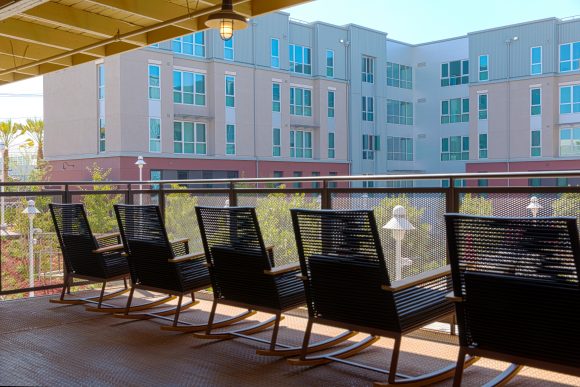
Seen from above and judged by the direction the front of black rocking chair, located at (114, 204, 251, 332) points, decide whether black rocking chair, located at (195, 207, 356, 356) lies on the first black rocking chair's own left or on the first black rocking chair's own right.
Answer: on the first black rocking chair's own right

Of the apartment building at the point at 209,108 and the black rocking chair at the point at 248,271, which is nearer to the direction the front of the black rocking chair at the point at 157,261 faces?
the apartment building

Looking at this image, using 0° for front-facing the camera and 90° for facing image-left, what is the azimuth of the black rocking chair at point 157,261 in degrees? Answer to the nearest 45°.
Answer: approximately 225°

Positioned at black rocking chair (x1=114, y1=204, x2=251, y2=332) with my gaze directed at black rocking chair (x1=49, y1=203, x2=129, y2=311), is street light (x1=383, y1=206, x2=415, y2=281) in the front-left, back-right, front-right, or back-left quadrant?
back-right

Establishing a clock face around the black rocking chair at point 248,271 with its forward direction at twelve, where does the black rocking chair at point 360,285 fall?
the black rocking chair at point 360,285 is roughly at 3 o'clock from the black rocking chair at point 248,271.

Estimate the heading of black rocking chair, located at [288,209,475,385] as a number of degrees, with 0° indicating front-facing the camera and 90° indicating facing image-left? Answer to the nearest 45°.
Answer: approximately 225°

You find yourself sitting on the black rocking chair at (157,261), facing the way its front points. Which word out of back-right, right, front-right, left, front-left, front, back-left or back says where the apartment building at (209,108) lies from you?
front-left

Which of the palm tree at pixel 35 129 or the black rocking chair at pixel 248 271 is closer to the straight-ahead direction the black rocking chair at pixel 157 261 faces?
the palm tree

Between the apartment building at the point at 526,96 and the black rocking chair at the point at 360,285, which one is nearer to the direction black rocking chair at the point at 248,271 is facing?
the apartment building

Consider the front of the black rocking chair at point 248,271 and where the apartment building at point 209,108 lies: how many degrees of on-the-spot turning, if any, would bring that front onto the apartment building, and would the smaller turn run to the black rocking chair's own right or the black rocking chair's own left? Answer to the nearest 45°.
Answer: approximately 45° to the black rocking chair's own left

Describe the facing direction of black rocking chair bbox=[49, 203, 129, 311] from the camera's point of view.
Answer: facing away from the viewer and to the right of the viewer

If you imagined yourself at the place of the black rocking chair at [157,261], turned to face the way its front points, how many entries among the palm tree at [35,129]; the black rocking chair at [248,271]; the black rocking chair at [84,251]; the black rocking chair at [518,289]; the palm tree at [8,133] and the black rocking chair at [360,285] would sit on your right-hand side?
3
